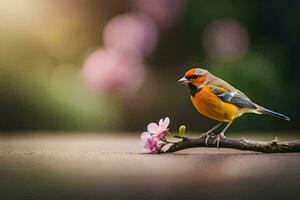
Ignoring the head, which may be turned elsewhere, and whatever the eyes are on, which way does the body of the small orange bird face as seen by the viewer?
to the viewer's left
